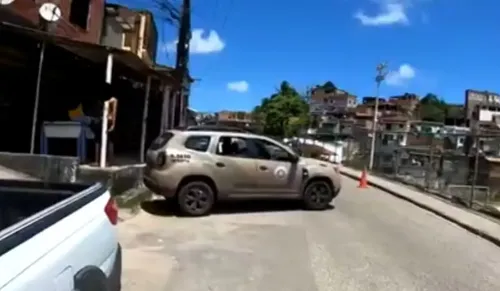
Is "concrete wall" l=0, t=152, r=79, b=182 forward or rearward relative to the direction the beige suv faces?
rearward

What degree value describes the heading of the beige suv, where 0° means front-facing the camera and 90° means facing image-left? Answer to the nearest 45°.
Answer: approximately 270°

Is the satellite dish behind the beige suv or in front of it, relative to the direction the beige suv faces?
behind
